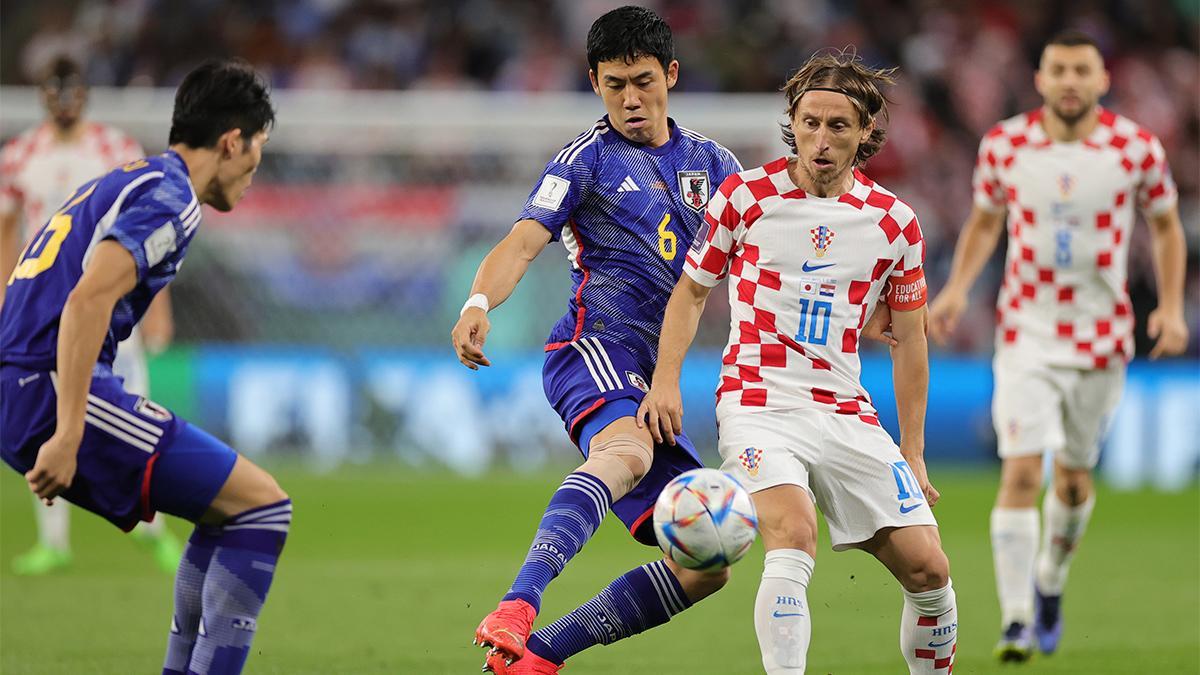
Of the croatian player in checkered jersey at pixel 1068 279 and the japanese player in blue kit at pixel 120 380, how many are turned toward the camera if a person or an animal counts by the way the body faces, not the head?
1

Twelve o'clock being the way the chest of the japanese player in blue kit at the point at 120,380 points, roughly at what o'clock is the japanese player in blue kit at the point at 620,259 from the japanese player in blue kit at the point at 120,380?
the japanese player in blue kit at the point at 620,259 is roughly at 1 o'clock from the japanese player in blue kit at the point at 120,380.

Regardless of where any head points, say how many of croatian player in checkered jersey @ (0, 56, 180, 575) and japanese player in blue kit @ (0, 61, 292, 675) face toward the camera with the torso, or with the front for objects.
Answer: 1

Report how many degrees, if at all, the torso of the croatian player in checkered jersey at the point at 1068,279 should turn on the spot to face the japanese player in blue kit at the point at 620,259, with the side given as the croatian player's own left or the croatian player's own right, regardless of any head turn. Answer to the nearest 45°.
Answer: approximately 45° to the croatian player's own right

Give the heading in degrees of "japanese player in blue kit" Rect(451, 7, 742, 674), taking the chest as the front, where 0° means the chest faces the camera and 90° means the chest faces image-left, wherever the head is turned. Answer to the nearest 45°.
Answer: approximately 315°

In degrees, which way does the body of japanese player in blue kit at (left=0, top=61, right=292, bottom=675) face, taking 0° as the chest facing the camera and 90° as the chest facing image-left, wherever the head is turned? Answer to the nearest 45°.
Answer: approximately 225°

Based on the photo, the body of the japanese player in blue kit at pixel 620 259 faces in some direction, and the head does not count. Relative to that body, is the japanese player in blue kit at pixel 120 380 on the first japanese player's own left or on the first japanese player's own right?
on the first japanese player's own right

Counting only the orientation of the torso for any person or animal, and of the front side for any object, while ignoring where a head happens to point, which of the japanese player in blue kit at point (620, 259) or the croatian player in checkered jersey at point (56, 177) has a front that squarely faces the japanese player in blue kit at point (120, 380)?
the croatian player in checkered jersey

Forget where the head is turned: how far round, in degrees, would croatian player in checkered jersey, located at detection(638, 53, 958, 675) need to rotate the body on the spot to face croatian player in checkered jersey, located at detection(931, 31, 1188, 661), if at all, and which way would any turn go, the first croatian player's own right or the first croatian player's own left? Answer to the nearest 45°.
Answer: approximately 135° to the first croatian player's own left
